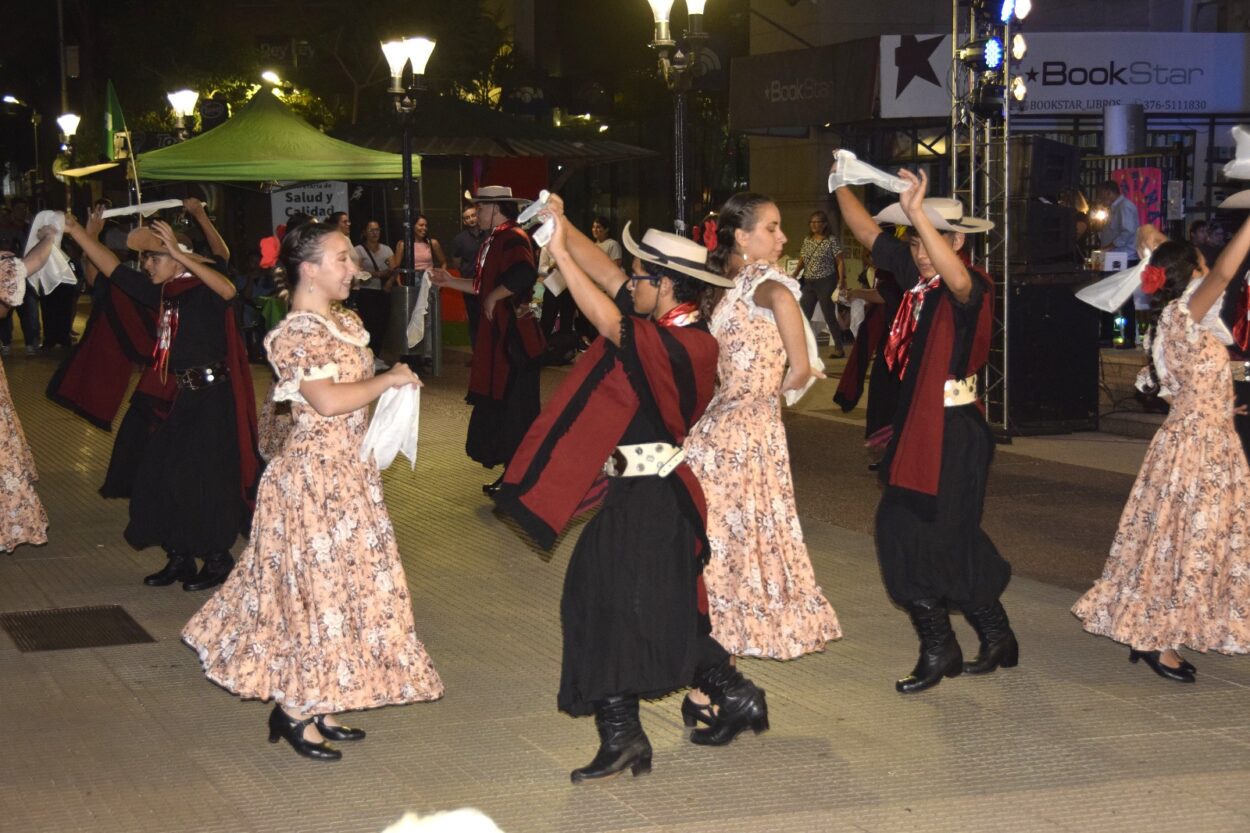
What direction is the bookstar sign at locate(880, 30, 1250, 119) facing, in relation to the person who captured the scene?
facing the viewer

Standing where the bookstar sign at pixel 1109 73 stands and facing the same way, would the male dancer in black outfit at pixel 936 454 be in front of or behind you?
in front

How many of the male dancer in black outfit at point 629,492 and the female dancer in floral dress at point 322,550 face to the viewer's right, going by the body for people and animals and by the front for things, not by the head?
1

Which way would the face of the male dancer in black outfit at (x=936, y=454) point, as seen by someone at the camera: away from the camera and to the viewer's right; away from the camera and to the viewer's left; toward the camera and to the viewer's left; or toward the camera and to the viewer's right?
toward the camera and to the viewer's left

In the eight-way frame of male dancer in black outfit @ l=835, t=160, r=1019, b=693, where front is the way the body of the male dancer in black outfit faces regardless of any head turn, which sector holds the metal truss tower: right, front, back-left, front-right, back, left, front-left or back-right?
back-right

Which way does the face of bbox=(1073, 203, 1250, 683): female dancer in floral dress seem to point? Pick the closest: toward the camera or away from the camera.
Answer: away from the camera

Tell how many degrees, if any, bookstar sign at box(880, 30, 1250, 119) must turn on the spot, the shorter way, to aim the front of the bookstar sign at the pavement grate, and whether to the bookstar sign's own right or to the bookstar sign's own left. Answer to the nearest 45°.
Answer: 0° — it already faces it

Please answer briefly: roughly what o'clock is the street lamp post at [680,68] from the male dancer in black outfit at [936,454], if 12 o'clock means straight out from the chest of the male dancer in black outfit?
The street lamp post is roughly at 4 o'clock from the male dancer in black outfit.

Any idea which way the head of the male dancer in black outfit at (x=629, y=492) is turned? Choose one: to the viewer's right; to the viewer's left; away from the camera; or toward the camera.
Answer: to the viewer's left

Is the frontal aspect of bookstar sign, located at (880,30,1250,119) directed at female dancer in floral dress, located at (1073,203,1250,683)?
yes

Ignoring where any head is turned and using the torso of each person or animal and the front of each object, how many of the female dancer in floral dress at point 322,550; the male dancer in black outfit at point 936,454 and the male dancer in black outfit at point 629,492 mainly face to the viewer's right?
1
